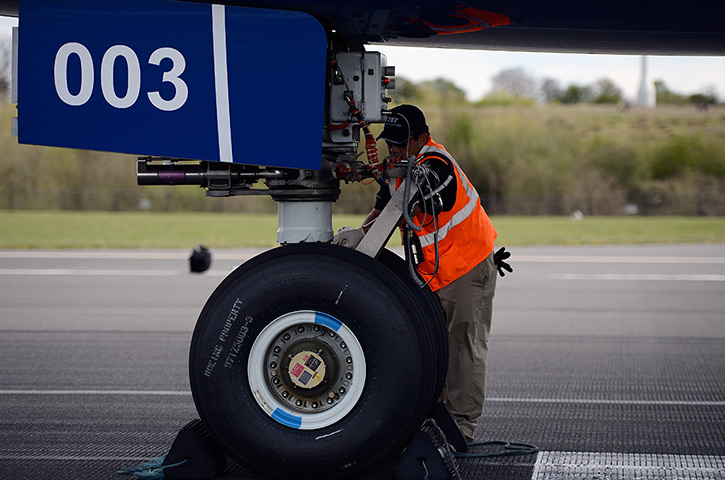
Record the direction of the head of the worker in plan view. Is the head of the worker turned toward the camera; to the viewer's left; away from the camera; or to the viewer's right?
to the viewer's left

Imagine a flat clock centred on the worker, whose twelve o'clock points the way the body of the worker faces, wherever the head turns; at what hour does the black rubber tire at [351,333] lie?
The black rubber tire is roughly at 10 o'clock from the worker.

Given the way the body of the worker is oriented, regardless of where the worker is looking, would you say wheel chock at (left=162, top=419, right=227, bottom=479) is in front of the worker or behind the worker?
in front

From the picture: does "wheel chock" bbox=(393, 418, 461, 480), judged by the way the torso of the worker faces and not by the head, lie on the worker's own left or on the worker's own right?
on the worker's own left

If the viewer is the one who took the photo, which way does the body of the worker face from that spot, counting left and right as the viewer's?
facing to the left of the viewer
